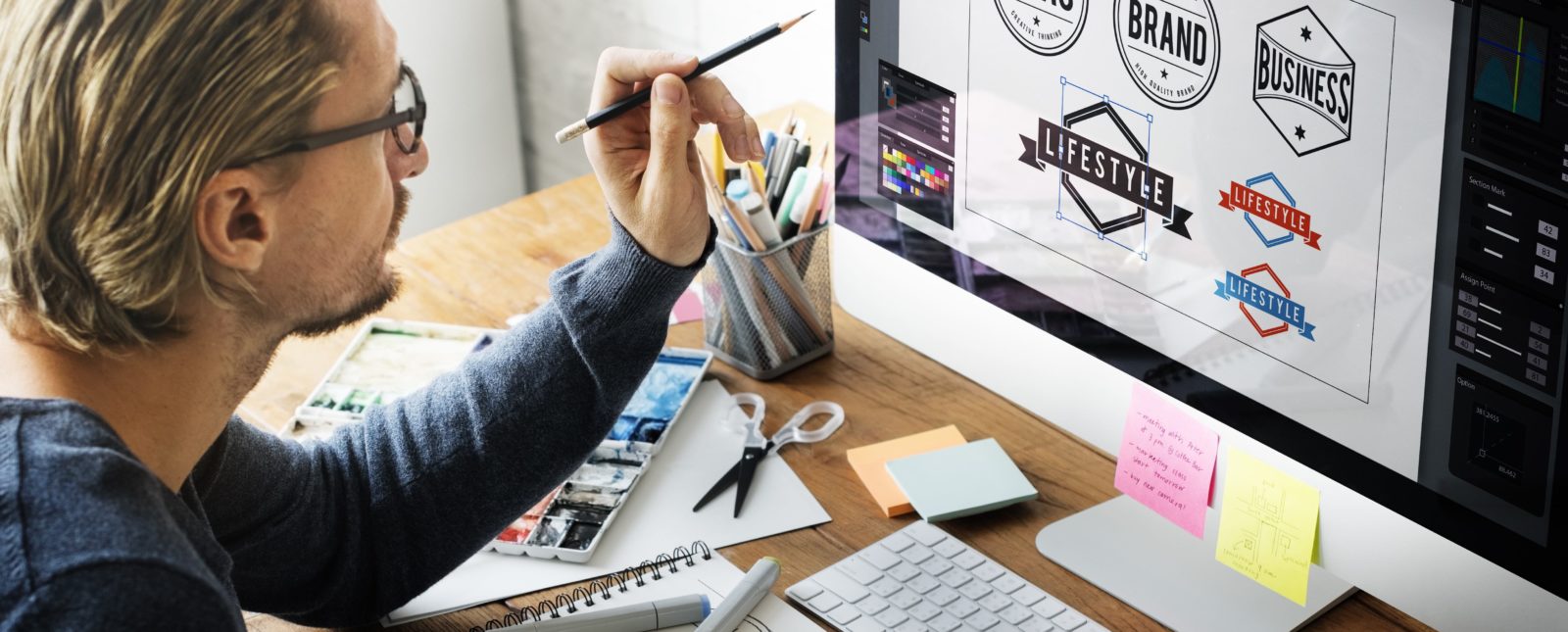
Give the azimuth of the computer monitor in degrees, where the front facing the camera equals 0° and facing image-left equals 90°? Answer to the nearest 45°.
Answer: approximately 45°

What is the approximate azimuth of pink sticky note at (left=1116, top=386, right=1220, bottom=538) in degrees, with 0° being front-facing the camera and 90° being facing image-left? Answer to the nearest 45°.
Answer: approximately 45°
